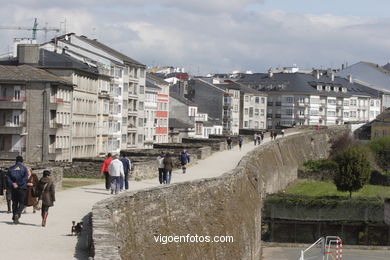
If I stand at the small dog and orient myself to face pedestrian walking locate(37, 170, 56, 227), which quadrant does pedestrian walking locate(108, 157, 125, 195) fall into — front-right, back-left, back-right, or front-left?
front-right

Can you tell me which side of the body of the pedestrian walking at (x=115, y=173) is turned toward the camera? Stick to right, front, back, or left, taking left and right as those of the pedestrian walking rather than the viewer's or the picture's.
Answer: back

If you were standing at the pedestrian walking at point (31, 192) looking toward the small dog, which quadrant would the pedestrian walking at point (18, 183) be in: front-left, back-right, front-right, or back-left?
front-right

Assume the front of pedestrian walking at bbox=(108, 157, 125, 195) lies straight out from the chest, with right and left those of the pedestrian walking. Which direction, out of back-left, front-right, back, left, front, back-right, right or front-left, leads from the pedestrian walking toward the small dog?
back
